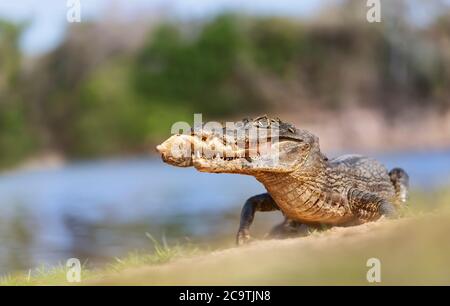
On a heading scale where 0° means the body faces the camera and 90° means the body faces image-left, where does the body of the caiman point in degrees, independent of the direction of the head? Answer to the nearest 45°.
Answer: approximately 45°
